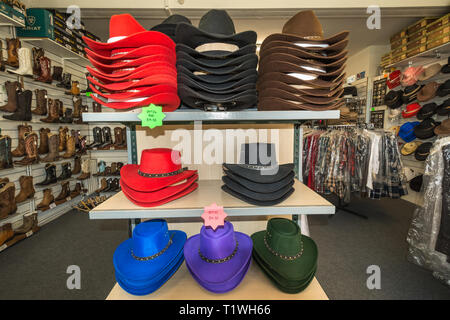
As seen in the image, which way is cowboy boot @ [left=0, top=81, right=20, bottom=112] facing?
to the viewer's left

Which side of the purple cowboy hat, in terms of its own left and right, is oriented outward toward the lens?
front

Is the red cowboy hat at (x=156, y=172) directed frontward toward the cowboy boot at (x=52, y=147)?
no

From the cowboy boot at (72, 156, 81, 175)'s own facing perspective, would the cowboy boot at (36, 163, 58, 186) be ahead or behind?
ahead

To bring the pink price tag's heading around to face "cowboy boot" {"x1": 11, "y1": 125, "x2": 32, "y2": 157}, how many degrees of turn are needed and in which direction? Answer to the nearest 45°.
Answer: approximately 135° to its right

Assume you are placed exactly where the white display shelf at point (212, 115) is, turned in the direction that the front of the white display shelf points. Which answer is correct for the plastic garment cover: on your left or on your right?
on your left

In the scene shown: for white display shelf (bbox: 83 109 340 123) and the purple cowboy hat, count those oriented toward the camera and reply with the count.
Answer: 2

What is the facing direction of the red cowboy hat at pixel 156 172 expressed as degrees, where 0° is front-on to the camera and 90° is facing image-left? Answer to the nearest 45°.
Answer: approximately 45°

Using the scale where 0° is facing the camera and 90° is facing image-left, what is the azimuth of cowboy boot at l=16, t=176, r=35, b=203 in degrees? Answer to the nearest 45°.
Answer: approximately 45°

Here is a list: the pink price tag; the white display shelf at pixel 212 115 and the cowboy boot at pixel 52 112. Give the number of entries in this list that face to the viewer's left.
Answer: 1

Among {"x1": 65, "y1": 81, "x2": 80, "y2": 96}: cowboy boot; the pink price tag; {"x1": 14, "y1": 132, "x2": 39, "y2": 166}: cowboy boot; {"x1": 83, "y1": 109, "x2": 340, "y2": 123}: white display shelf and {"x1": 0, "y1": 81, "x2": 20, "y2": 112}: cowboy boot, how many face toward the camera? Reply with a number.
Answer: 2

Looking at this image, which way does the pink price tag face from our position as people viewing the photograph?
facing the viewer

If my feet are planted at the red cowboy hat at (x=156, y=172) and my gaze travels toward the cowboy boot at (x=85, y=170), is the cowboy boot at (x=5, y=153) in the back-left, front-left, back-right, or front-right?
front-left

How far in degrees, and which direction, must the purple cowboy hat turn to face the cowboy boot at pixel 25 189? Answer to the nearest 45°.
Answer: approximately 135° to its right
